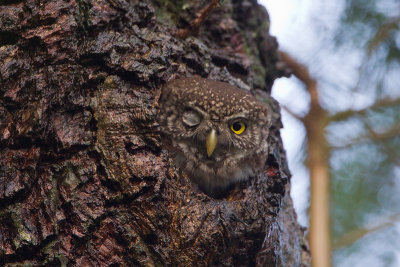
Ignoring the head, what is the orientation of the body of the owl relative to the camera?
toward the camera
